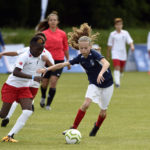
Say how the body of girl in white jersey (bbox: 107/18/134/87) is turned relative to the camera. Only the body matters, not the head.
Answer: toward the camera

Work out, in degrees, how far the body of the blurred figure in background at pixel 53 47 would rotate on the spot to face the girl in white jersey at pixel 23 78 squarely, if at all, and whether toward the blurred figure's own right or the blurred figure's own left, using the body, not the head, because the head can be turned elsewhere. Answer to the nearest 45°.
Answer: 0° — they already face them

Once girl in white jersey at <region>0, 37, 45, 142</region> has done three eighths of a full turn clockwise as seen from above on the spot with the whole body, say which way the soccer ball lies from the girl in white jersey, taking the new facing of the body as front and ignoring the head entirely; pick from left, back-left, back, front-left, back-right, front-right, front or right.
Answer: back-left

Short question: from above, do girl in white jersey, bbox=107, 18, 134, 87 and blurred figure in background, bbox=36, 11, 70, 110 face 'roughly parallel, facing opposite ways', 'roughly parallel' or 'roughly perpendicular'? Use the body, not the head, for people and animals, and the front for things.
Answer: roughly parallel

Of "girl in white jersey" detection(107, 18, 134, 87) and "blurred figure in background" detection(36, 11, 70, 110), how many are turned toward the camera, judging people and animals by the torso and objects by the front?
2

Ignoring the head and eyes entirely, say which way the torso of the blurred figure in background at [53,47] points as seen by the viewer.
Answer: toward the camera

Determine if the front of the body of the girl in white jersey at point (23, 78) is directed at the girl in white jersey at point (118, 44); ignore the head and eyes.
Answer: no

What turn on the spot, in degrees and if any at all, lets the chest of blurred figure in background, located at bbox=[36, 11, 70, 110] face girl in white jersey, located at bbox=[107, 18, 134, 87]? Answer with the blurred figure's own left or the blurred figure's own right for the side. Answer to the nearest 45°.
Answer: approximately 135° to the blurred figure's own left

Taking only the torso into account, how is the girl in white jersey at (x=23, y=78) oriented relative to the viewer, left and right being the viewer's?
facing the viewer and to the right of the viewer

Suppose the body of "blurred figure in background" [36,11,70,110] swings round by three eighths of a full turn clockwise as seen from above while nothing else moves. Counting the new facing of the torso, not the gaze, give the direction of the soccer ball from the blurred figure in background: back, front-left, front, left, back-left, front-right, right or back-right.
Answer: back-left

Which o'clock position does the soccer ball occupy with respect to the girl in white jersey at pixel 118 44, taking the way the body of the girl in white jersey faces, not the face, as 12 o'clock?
The soccer ball is roughly at 12 o'clock from the girl in white jersey.
